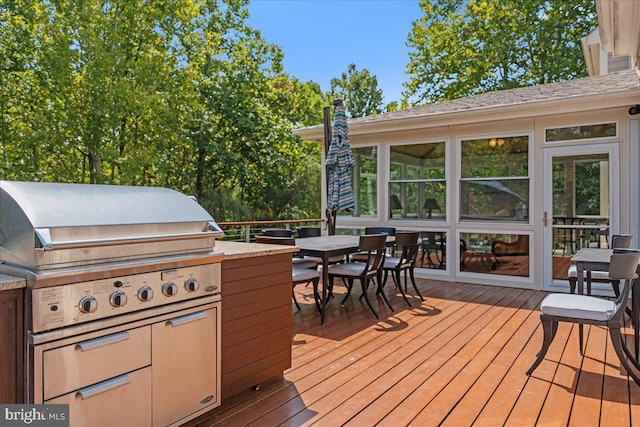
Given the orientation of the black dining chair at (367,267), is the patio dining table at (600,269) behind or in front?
behind

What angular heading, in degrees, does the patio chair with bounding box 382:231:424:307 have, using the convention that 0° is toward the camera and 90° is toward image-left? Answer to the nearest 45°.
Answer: approximately 135°

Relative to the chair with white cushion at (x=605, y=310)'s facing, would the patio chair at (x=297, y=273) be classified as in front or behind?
in front

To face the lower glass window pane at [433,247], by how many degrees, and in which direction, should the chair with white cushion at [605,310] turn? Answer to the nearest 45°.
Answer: approximately 45° to its right

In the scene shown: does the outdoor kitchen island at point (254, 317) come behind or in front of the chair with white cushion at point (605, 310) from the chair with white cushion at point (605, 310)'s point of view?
in front

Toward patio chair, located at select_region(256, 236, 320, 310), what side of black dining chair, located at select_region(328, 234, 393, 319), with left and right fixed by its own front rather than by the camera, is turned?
left

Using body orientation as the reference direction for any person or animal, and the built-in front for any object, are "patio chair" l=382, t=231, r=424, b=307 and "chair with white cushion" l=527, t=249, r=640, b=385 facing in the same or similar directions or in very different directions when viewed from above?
same or similar directions

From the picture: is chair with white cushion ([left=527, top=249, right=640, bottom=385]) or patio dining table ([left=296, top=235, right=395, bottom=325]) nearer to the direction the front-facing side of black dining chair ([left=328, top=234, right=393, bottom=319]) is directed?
the patio dining table

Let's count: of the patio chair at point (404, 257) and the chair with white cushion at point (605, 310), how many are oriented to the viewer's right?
0

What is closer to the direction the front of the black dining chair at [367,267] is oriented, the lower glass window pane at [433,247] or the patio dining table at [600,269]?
the lower glass window pane

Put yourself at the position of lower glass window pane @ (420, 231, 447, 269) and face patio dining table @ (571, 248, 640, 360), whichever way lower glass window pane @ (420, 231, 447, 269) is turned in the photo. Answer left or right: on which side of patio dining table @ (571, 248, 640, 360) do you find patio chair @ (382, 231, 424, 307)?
right

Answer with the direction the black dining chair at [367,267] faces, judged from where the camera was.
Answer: facing away from the viewer and to the left of the viewer

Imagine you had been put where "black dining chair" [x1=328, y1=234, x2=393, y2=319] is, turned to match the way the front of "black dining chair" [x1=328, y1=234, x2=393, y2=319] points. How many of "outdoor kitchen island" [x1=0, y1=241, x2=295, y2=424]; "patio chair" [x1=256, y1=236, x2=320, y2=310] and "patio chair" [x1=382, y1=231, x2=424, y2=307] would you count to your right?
1

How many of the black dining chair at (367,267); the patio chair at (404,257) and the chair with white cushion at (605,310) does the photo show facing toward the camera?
0

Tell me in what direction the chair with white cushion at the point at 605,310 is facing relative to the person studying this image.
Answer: facing to the left of the viewer
